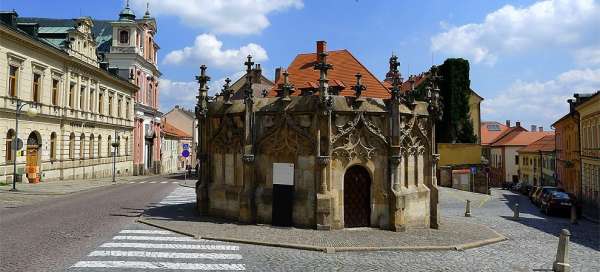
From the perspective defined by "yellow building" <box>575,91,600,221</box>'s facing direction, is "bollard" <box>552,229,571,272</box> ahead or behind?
ahead

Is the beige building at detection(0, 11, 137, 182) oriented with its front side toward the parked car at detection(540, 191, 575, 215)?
yes

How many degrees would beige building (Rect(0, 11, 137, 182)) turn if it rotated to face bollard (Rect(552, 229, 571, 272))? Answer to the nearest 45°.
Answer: approximately 45° to its right

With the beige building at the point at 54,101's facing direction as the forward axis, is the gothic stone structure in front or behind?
in front

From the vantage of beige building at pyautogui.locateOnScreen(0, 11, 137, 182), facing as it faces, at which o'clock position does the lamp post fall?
The lamp post is roughly at 2 o'clock from the beige building.

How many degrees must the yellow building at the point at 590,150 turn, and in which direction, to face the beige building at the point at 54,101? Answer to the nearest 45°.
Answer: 0° — it already faces it

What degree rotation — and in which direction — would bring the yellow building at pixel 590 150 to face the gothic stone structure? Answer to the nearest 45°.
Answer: approximately 45° to its left

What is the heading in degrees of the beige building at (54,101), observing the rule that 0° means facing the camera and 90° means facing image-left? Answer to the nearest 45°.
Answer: approximately 315°

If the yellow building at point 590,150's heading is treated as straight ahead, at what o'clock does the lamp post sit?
The lamp post is roughly at 12 o'clock from the yellow building.
